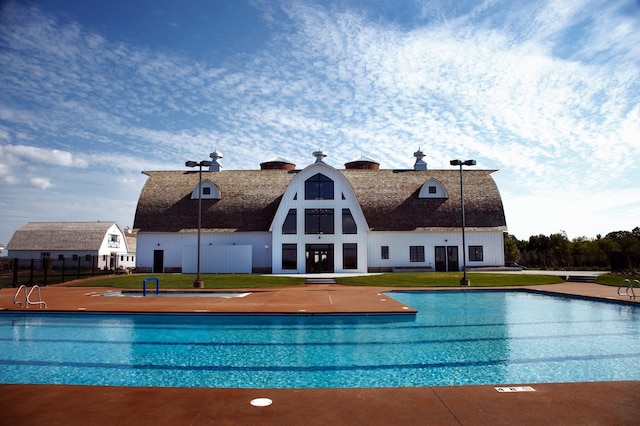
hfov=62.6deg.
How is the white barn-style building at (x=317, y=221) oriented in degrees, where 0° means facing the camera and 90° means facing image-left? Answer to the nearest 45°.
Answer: approximately 0°
